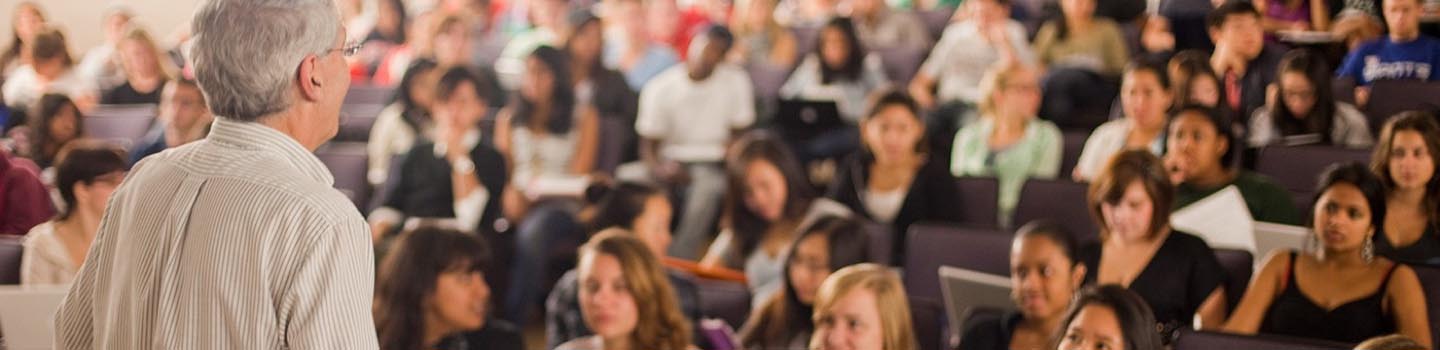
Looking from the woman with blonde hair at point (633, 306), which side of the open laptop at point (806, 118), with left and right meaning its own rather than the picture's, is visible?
back

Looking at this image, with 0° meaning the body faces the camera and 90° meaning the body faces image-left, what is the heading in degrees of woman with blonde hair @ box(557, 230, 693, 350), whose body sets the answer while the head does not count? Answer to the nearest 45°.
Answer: approximately 45°

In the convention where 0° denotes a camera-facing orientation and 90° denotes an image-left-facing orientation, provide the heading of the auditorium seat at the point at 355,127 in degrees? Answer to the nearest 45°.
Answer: approximately 0°

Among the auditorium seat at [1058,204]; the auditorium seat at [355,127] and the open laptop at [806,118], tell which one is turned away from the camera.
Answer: the open laptop

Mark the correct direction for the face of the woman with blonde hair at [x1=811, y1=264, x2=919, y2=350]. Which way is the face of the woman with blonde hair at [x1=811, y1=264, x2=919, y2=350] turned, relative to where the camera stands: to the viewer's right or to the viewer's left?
to the viewer's left

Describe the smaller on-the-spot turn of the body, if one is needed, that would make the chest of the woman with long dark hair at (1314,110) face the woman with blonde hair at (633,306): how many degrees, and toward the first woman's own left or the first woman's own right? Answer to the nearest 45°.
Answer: approximately 45° to the first woman's own right

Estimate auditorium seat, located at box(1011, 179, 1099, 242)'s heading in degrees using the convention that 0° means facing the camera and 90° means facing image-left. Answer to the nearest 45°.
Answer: approximately 45°

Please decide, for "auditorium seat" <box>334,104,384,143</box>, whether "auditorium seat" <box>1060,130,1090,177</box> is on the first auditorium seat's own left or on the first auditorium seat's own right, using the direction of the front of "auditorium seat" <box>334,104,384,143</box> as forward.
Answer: on the first auditorium seat's own left

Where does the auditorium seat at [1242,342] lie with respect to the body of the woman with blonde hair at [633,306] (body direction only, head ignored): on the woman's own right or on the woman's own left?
on the woman's own left

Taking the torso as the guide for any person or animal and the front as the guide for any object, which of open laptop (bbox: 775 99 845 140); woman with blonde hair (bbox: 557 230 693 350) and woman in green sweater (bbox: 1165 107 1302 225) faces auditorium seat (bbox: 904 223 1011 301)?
the woman in green sweater

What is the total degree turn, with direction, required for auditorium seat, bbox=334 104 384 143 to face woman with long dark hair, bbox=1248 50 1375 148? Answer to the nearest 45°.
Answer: approximately 45° to its left
